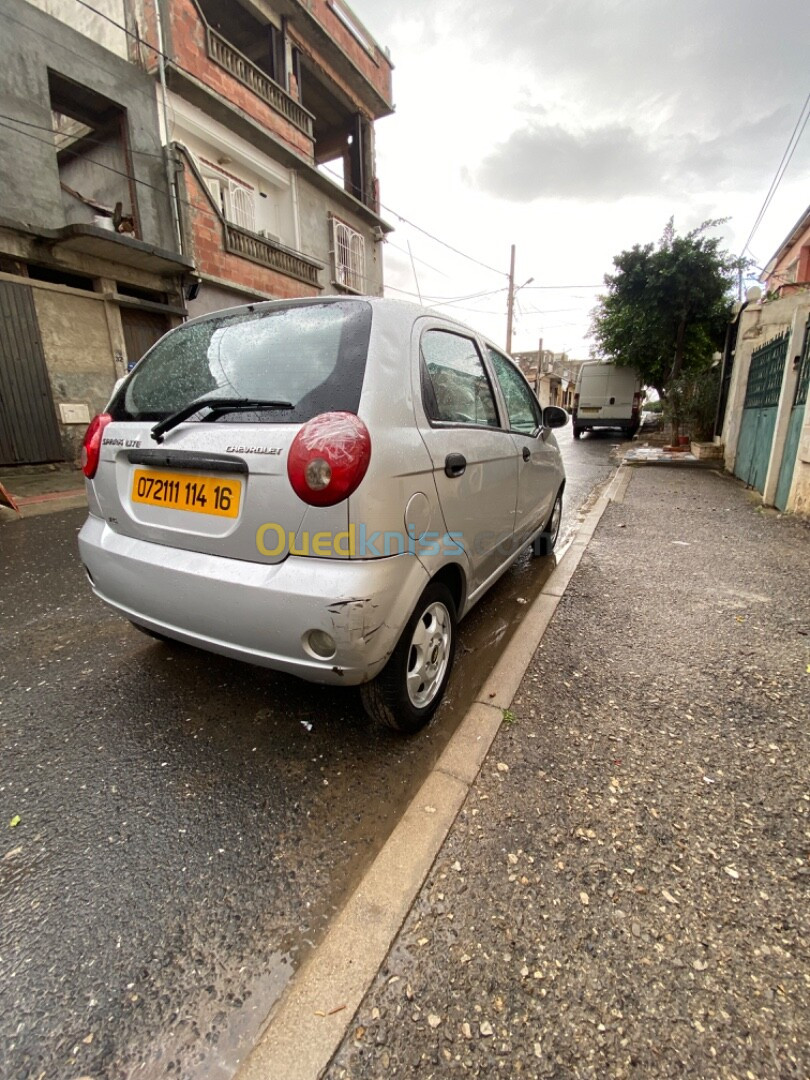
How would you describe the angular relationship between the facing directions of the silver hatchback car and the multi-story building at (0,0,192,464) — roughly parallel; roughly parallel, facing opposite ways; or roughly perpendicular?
roughly perpendicular

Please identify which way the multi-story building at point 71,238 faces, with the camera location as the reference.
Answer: facing the viewer and to the right of the viewer

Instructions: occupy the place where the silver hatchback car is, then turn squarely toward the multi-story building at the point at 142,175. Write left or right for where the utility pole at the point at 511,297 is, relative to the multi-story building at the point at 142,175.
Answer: right

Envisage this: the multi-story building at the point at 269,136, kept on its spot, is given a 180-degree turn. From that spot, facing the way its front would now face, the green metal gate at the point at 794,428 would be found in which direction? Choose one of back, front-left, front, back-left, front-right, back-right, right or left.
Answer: back

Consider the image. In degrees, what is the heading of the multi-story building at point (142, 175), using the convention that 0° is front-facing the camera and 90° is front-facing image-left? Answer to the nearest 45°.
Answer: approximately 315°

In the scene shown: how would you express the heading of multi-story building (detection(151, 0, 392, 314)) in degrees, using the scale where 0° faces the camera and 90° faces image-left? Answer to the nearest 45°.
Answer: approximately 315°

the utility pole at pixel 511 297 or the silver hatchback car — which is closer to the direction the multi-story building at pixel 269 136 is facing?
the silver hatchback car

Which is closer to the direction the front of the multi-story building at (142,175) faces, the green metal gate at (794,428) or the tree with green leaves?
the green metal gate

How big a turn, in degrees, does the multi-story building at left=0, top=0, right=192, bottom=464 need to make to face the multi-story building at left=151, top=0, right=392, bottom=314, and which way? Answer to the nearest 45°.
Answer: approximately 90° to its left

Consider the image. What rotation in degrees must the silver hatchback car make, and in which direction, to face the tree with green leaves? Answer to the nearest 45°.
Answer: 0° — it already faces it

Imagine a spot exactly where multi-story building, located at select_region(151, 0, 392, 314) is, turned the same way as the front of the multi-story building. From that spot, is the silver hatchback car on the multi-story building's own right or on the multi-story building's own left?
on the multi-story building's own right

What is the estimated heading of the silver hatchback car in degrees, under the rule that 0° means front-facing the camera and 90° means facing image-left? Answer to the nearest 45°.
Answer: approximately 225°

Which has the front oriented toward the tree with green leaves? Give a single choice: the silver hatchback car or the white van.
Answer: the silver hatchback car

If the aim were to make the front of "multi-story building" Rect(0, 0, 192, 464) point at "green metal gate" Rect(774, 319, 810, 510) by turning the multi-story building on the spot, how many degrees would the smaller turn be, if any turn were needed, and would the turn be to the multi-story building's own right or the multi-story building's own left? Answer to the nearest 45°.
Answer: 0° — it already faces it

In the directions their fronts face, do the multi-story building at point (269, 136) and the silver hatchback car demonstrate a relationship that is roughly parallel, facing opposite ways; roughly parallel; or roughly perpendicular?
roughly perpendicular

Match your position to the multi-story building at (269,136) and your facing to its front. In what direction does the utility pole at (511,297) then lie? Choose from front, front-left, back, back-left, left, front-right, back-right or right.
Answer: left
